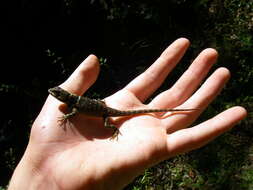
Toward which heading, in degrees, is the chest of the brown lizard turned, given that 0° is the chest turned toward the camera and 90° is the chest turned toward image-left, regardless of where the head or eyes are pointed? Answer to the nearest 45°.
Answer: approximately 90°
